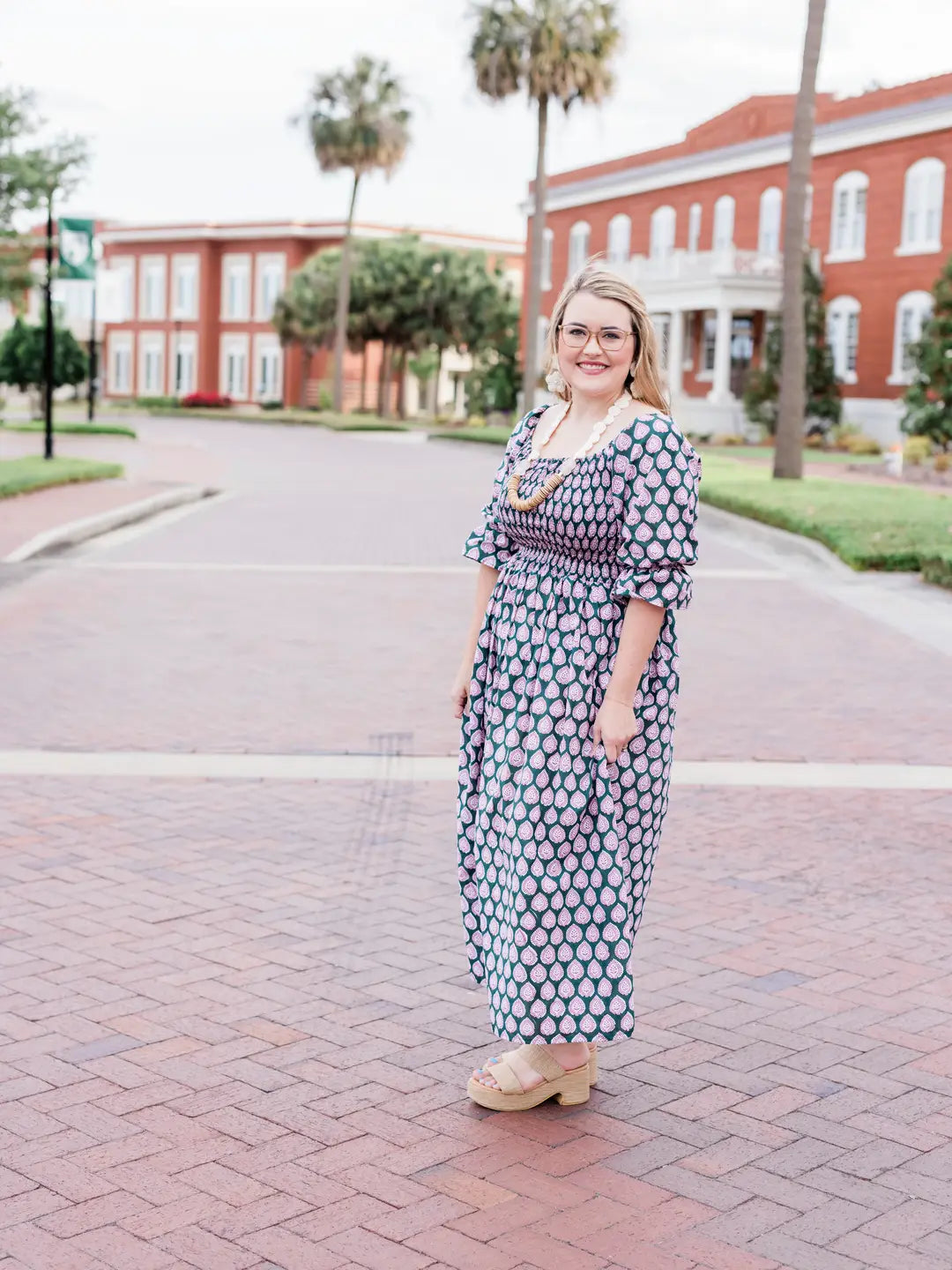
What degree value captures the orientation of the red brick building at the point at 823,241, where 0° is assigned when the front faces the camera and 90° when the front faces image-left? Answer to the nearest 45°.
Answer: approximately 45°

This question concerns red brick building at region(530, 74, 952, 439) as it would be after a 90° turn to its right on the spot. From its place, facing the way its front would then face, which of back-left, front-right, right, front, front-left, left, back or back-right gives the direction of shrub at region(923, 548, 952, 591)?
back-left

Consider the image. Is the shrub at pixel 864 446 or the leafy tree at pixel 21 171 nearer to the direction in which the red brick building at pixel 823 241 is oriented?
the leafy tree

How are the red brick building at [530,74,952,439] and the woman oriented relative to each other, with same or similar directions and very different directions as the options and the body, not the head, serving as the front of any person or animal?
same or similar directions

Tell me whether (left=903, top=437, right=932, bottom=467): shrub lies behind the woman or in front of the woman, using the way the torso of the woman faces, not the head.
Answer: behind

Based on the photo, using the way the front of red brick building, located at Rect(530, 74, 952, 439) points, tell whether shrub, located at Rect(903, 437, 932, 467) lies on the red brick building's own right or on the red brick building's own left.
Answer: on the red brick building's own left

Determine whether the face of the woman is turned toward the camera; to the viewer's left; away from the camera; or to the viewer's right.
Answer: toward the camera

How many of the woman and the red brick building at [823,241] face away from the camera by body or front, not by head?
0

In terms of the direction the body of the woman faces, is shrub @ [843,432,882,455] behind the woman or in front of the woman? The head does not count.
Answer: behind

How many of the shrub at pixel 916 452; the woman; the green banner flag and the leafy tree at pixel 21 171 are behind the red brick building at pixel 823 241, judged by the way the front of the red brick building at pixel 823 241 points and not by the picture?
0

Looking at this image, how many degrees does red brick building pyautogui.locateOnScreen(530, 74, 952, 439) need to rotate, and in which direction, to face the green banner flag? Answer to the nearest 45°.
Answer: approximately 45° to its right

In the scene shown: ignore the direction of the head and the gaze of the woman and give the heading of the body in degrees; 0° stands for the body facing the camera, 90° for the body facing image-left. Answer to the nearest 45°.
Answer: approximately 45°

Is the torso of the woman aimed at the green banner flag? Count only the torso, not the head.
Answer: no
